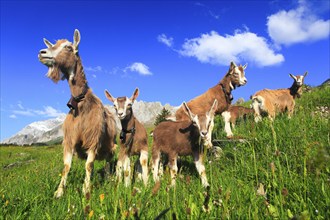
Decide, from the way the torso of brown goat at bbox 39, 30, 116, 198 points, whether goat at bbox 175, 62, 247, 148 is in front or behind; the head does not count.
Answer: behind

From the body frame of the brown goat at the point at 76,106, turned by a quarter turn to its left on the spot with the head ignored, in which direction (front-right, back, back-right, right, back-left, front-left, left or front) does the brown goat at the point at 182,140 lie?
front-left

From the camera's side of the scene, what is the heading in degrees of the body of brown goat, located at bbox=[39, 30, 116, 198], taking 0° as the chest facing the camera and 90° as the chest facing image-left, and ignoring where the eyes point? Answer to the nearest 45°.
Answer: approximately 45°

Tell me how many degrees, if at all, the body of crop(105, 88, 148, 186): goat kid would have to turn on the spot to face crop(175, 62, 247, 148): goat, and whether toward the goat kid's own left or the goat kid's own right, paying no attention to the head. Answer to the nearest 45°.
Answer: approximately 180°

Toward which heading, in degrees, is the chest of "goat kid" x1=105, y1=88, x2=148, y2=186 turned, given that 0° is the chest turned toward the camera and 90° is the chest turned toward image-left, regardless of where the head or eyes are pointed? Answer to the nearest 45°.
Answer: approximately 45°

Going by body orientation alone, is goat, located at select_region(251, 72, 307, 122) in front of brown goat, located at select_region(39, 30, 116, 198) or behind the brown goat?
behind

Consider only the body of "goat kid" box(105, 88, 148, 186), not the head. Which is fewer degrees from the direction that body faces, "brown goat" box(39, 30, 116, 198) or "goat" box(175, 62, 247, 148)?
the brown goat
